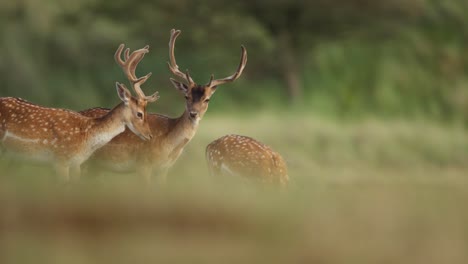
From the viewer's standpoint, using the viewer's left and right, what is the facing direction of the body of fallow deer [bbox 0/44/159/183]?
facing to the right of the viewer

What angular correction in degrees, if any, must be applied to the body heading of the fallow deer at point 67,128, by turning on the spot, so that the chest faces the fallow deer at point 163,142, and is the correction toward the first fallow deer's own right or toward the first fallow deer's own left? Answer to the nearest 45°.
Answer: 0° — it already faces it

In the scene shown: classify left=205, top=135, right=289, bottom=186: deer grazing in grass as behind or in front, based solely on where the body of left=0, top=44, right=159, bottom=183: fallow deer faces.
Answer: in front

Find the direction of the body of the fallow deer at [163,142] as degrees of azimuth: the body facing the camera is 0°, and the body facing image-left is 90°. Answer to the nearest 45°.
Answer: approximately 315°

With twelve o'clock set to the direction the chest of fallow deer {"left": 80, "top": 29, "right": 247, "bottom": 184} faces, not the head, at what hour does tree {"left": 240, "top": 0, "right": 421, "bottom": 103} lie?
The tree is roughly at 8 o'clock from the fallow deer.

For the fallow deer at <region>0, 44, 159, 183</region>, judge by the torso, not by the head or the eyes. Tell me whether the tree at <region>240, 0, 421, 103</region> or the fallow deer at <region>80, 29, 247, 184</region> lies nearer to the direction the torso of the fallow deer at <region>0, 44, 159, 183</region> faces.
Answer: the fallow deer
